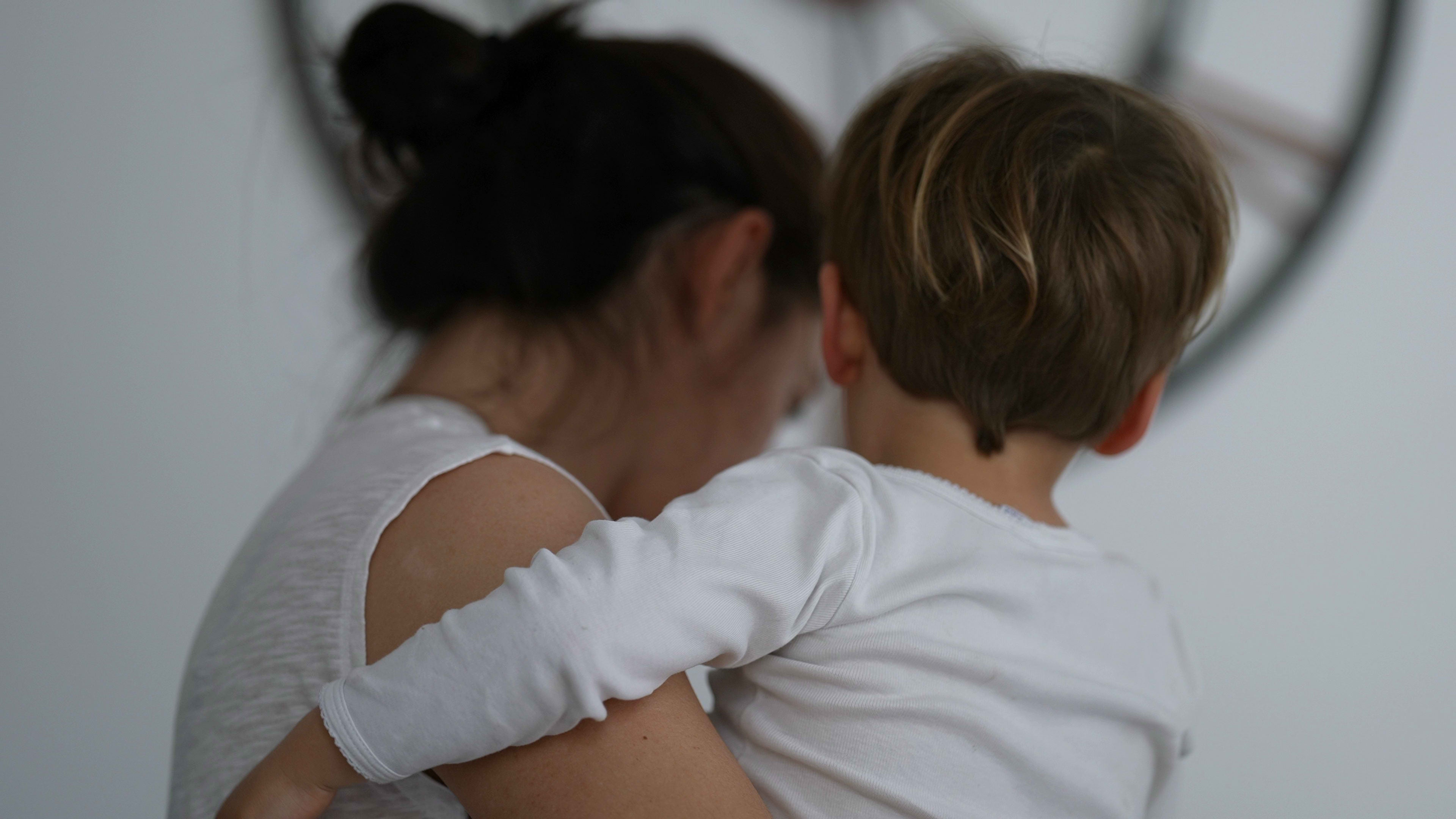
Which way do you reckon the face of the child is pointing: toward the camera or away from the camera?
away from the camera

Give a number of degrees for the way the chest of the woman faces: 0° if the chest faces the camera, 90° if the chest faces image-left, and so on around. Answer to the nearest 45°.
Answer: approximately 225°

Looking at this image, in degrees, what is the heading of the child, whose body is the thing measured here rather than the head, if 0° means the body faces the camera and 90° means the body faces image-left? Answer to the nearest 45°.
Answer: approximately 180°
